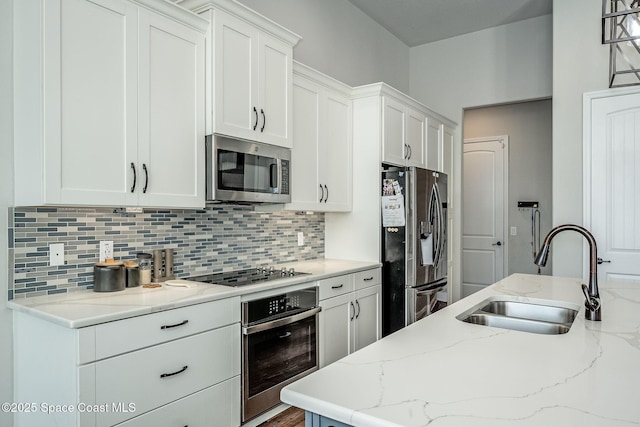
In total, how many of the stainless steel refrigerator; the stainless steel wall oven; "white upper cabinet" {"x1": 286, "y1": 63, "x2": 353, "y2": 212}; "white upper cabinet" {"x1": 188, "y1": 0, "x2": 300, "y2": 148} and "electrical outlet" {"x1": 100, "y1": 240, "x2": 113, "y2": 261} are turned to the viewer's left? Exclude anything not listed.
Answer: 0

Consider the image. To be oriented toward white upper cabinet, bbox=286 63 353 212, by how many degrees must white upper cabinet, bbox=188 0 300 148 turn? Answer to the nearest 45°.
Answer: approximately 90° to its left

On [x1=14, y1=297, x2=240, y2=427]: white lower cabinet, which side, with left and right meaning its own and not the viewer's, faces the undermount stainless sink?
front

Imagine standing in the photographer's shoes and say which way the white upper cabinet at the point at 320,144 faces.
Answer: facing the viewer and to the right of the viewer

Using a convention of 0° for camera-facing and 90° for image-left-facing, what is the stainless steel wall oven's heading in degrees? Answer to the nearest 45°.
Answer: approximately 315°

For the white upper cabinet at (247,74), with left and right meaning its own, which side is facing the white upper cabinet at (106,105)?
right

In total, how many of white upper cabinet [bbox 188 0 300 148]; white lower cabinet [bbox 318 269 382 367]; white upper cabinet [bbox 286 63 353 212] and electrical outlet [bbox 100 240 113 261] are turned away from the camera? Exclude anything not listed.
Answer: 0

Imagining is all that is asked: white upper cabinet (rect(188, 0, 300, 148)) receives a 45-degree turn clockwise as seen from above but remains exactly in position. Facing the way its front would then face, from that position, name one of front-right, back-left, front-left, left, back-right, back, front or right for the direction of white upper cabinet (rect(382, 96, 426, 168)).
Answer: back-left

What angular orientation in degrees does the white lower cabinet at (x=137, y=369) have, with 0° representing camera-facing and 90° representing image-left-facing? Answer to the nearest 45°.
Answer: approximately 315°

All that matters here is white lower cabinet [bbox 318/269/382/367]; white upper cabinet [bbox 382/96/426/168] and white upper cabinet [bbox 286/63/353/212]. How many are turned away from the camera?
0

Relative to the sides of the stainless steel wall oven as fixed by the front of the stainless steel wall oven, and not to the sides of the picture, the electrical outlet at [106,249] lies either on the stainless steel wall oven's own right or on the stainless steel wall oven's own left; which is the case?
on the stainless steel wall oven's own right

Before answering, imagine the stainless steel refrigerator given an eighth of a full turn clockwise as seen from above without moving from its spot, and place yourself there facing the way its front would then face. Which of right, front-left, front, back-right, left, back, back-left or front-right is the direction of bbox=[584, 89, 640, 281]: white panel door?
left
